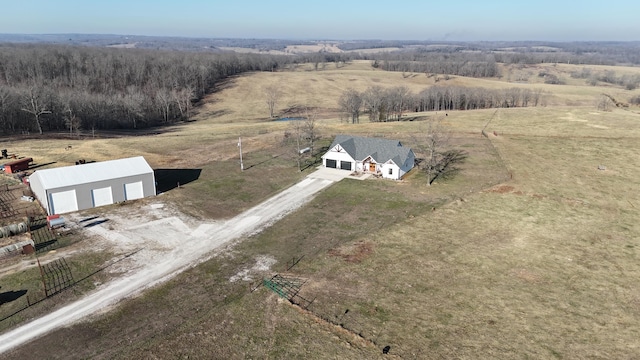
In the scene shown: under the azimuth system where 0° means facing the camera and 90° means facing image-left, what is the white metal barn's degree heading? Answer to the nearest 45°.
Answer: approximately 0°
